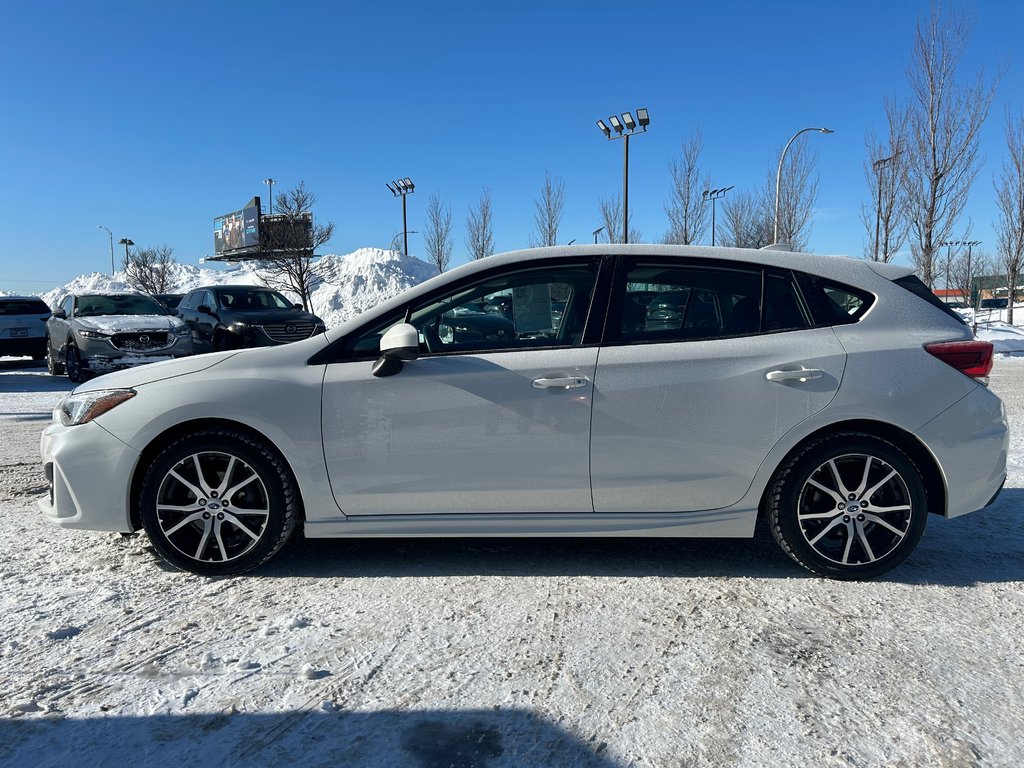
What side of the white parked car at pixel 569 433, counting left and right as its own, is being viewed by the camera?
left

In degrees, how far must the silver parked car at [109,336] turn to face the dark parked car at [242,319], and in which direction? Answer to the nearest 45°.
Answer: approximately 90° to its left

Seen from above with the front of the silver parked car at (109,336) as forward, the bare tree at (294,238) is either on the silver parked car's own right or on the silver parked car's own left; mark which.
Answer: on the silver parked car's own left

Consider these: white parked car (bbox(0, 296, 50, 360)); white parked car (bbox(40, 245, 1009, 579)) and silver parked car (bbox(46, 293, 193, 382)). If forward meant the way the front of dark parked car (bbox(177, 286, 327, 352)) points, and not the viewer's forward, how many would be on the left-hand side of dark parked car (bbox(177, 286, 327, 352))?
0

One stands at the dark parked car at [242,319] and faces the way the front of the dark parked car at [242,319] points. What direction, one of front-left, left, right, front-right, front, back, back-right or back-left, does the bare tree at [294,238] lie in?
back-left

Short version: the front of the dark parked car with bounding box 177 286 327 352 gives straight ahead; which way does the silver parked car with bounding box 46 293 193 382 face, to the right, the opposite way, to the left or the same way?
the same way

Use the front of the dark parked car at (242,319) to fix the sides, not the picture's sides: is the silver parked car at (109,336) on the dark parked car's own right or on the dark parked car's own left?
on the dark parked car's own right

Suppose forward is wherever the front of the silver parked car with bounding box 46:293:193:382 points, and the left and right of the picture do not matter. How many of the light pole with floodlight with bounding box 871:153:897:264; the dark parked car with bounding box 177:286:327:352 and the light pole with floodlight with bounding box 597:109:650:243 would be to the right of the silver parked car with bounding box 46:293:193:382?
0

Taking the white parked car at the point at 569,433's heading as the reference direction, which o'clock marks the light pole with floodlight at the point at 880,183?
The light pole with floodlight is roughly at 4 o'clock from the white parked car.

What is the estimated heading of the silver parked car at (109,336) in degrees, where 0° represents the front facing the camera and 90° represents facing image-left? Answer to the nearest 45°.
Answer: approximately 315°

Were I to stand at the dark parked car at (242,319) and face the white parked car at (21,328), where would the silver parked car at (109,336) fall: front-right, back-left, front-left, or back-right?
front-left

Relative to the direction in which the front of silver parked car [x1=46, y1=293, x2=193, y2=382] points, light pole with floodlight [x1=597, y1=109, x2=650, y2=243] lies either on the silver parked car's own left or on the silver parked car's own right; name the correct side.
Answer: on the silver parked car's own left

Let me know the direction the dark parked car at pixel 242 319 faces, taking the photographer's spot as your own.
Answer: facing the viewer and to the right of the viewer
